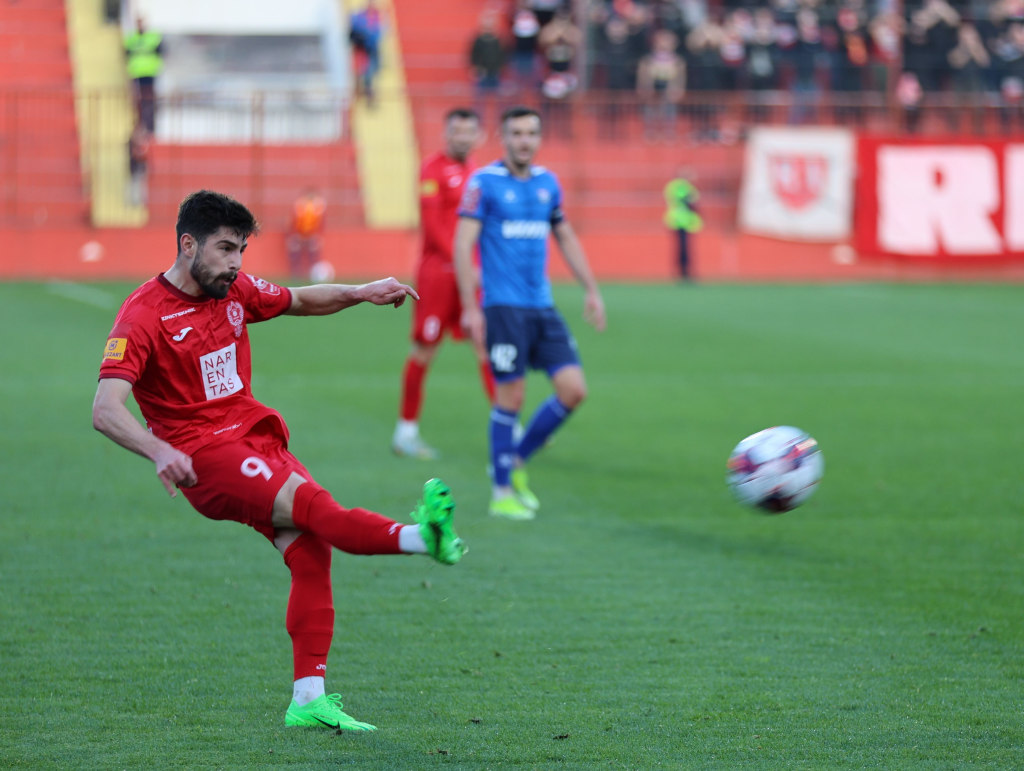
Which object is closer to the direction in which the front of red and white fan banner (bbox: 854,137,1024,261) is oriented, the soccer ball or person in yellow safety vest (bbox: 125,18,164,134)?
the soccer ball

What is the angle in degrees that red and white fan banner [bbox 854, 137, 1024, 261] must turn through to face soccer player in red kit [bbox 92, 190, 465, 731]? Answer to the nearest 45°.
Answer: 0° — it already faces them

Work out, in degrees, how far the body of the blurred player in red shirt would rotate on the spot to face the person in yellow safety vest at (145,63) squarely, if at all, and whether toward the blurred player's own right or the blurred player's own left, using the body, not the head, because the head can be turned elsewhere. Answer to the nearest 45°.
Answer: approximately 135° to the blurred player's own left

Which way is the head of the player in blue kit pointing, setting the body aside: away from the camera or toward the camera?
toward the camera

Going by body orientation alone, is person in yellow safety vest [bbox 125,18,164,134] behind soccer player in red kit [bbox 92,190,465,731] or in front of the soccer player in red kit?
behind

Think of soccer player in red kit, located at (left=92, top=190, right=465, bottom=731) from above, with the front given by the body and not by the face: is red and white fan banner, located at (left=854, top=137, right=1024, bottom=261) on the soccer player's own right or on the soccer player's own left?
on the soccer player's own left

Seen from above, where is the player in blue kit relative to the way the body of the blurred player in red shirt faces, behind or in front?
in front

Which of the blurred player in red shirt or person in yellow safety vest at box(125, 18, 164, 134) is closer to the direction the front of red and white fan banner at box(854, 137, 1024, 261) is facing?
the blurred player in red shirt

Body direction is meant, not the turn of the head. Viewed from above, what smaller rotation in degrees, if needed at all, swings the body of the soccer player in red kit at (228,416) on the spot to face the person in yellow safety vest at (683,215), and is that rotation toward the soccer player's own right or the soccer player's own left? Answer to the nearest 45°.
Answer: approximately 135° to the soccer player's own left

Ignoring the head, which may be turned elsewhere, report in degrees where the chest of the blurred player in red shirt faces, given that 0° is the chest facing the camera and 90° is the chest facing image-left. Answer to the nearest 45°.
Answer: approximately 315°

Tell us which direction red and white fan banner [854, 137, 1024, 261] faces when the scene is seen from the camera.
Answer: facing the viewer

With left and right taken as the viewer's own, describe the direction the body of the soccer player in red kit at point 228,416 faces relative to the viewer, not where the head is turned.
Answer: facing the viewer and to the right of the viewer

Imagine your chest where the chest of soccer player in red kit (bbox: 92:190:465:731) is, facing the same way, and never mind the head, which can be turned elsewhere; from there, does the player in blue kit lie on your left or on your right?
on your left

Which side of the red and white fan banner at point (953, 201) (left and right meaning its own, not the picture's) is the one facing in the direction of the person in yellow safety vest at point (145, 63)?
right
